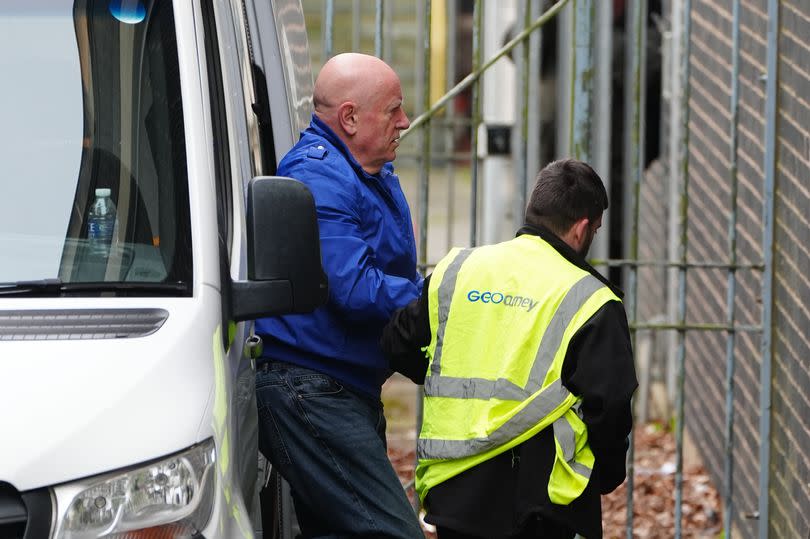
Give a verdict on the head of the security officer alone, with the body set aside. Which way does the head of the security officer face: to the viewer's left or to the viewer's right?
to the viewer's right

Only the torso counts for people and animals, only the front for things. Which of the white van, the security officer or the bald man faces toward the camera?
the white van

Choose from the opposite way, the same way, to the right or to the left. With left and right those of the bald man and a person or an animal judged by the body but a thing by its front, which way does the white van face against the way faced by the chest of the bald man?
to the right

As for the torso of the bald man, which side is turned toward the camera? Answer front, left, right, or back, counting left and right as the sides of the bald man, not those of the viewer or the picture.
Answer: right

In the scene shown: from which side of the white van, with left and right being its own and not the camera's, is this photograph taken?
front

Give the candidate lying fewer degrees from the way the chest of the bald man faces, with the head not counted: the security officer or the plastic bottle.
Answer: the security officer

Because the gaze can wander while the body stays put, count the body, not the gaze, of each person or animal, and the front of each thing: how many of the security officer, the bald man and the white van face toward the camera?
1

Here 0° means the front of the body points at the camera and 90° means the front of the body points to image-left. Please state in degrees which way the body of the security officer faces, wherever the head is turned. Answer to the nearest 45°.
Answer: approximately 225°

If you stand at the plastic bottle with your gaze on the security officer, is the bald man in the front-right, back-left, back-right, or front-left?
front-left

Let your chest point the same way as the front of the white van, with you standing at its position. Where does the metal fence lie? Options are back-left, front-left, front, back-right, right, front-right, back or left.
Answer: back-left

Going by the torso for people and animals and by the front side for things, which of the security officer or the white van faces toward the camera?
the white van

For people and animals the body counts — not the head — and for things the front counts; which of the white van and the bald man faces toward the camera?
the white van

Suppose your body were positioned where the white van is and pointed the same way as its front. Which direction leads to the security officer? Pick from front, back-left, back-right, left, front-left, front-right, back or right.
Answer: left

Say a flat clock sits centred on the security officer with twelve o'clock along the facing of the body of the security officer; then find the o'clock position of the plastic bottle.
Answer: The plastic bottle is roughly at 7 o'clock from the security officer.

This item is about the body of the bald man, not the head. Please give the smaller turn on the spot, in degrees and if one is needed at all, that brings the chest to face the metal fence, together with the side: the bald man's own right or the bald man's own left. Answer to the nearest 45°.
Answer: approximately 45° to the bald man's own left

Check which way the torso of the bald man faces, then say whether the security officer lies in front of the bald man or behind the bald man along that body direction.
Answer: in front

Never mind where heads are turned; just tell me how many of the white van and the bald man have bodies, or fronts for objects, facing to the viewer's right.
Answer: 1
